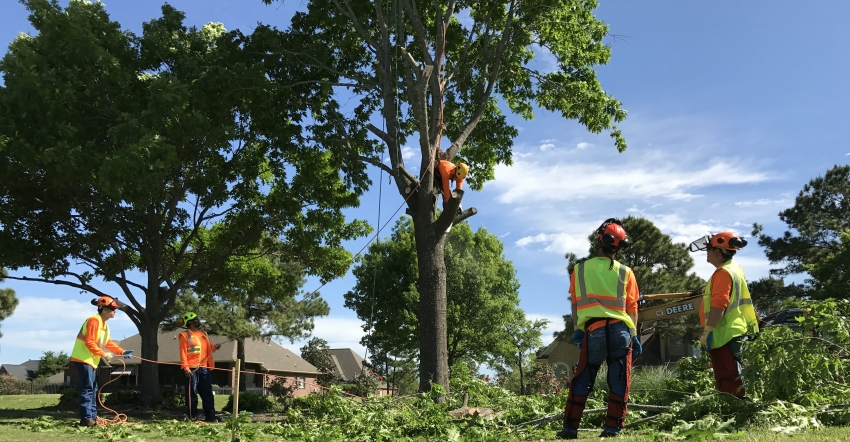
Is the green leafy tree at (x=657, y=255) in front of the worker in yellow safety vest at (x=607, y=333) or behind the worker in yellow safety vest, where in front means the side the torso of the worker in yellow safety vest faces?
in front

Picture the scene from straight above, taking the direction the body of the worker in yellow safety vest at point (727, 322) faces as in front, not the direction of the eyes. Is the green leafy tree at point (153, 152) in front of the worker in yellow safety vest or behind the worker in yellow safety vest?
in front

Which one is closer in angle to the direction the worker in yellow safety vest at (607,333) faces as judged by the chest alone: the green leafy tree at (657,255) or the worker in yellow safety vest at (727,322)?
the green leafy tree

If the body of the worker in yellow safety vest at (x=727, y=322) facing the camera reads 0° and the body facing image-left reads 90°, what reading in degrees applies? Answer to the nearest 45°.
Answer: approximately 90°

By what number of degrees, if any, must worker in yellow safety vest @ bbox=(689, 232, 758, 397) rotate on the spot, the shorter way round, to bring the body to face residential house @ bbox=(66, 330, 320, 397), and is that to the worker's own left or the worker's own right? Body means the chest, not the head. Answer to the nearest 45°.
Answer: approximately 45° to the worker's own right

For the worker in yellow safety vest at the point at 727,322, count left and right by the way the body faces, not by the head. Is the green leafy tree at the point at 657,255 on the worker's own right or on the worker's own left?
on the worker's own right

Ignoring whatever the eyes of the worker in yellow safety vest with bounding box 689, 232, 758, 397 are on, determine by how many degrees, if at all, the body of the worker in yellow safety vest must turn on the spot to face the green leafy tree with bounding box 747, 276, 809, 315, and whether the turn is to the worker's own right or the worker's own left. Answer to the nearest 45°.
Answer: approximately 90° to the worker's own right

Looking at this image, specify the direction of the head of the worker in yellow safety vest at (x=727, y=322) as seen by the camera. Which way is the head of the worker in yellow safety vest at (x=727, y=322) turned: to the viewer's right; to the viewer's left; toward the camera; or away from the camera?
to the viewer's left

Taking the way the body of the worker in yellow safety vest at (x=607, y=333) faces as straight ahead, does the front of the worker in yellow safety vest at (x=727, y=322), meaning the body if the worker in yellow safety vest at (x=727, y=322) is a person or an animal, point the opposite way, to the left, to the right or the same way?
to the left

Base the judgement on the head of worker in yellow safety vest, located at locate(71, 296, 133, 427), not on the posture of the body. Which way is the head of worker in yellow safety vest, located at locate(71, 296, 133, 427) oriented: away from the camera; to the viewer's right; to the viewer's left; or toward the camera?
to the viewer's right

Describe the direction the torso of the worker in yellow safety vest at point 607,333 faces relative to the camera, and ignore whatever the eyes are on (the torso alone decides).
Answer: away from the camera

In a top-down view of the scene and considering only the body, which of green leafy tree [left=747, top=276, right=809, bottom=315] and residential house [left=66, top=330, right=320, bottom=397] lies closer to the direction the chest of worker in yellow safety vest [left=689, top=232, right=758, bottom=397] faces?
the residential house
